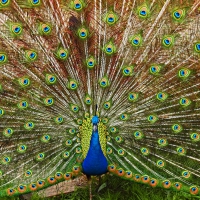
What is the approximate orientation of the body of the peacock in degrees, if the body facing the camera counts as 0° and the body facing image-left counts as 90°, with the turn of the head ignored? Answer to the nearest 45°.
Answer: approximately 0°
